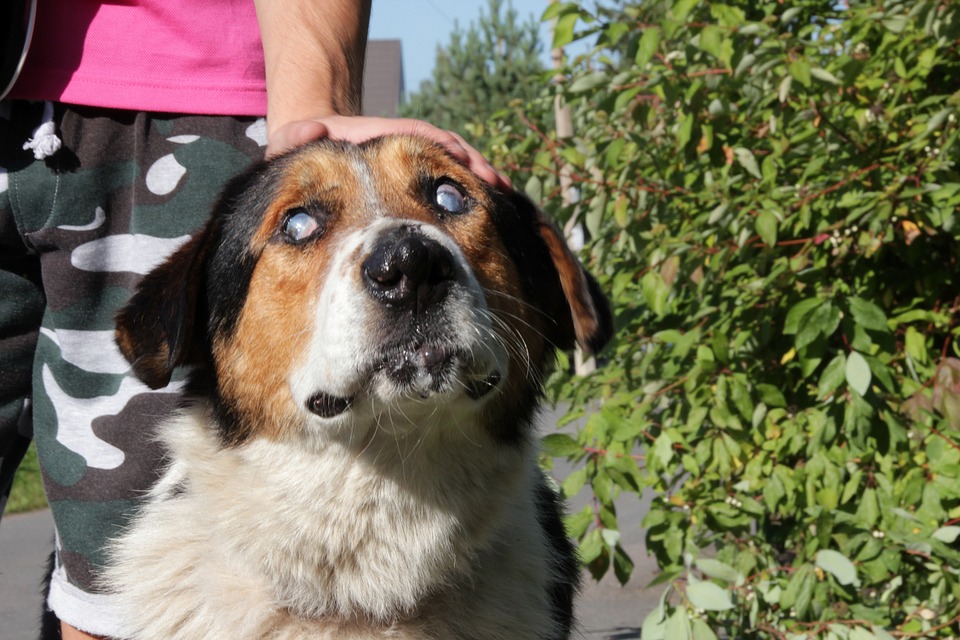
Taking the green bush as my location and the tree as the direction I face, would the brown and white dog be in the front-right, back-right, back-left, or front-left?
back-left

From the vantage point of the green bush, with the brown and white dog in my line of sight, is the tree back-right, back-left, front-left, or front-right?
back-right

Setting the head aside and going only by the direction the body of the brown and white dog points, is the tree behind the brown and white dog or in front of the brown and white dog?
behind

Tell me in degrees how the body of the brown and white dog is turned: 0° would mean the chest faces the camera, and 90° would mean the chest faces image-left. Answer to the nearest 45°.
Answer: approximately 0°

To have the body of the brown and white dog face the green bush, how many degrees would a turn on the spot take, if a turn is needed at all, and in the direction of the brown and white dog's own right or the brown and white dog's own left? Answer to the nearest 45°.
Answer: approximately 135° to the brown and white dog's own left
